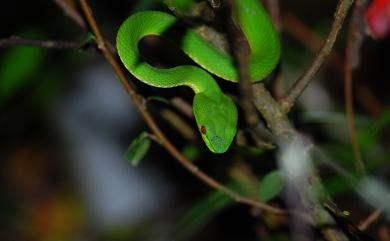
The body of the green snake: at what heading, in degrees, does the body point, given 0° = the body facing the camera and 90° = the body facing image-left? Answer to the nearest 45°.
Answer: approximately 0°

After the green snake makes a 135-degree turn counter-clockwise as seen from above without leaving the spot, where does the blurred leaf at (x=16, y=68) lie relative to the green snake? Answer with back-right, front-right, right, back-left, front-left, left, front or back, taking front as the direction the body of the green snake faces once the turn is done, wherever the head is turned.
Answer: left
